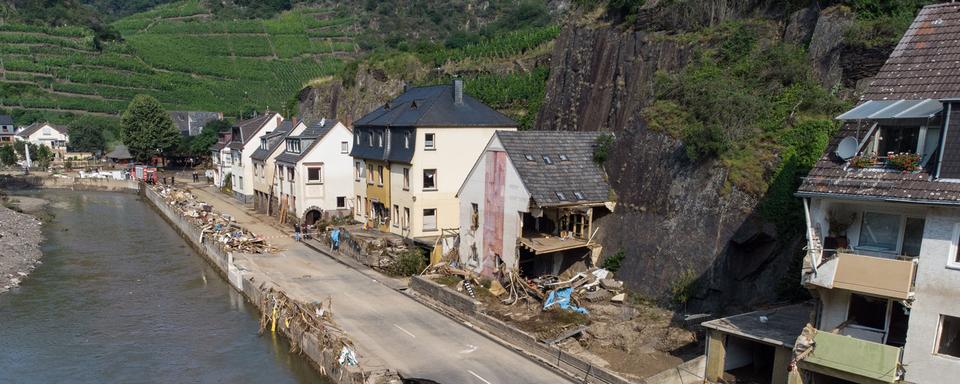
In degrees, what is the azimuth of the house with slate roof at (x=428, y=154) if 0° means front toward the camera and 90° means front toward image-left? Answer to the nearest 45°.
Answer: approximately 45°

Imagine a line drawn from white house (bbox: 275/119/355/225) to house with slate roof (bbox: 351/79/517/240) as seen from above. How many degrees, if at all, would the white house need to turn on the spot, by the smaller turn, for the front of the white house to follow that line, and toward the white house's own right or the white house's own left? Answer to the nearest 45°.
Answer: approximately 90° to the white house's own left

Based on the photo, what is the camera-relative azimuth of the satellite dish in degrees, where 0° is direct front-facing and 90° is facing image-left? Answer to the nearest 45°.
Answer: approximately 45°

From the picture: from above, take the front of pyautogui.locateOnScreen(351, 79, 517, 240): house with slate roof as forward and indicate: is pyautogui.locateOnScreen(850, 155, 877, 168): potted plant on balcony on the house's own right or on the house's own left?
on the house's own left

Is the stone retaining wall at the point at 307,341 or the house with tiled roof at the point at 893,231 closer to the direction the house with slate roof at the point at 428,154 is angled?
the stone retaining wall

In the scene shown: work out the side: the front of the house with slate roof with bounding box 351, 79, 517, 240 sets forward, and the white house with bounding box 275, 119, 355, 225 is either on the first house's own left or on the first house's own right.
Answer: on the first house's own right

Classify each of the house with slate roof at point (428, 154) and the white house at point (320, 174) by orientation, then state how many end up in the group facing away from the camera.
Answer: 0

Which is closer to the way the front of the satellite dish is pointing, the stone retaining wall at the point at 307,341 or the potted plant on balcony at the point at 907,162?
the stone retaining wall

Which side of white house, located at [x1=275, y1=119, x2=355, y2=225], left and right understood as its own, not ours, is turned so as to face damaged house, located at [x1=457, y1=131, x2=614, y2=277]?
left
